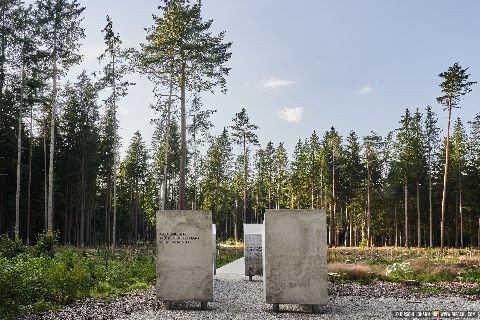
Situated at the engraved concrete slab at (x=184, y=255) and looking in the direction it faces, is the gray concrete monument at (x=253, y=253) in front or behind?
behind

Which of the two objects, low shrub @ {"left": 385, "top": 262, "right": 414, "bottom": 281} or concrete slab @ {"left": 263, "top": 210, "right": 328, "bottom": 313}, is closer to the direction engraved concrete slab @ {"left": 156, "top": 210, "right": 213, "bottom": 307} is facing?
the concrete slab

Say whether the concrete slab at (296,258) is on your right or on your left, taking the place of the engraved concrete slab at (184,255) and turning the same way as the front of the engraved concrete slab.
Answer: on your left

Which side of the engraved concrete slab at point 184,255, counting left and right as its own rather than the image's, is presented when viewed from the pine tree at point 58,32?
back

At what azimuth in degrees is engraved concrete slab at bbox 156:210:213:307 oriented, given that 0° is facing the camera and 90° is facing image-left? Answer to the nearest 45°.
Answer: approximately 0°

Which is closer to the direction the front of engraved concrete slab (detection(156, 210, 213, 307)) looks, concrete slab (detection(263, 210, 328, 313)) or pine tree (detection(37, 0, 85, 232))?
the concrete slab

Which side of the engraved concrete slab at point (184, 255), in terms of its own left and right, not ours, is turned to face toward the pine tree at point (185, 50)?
back

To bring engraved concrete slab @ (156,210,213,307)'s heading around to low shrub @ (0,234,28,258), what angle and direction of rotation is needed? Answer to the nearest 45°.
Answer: approximately 135° to its right
